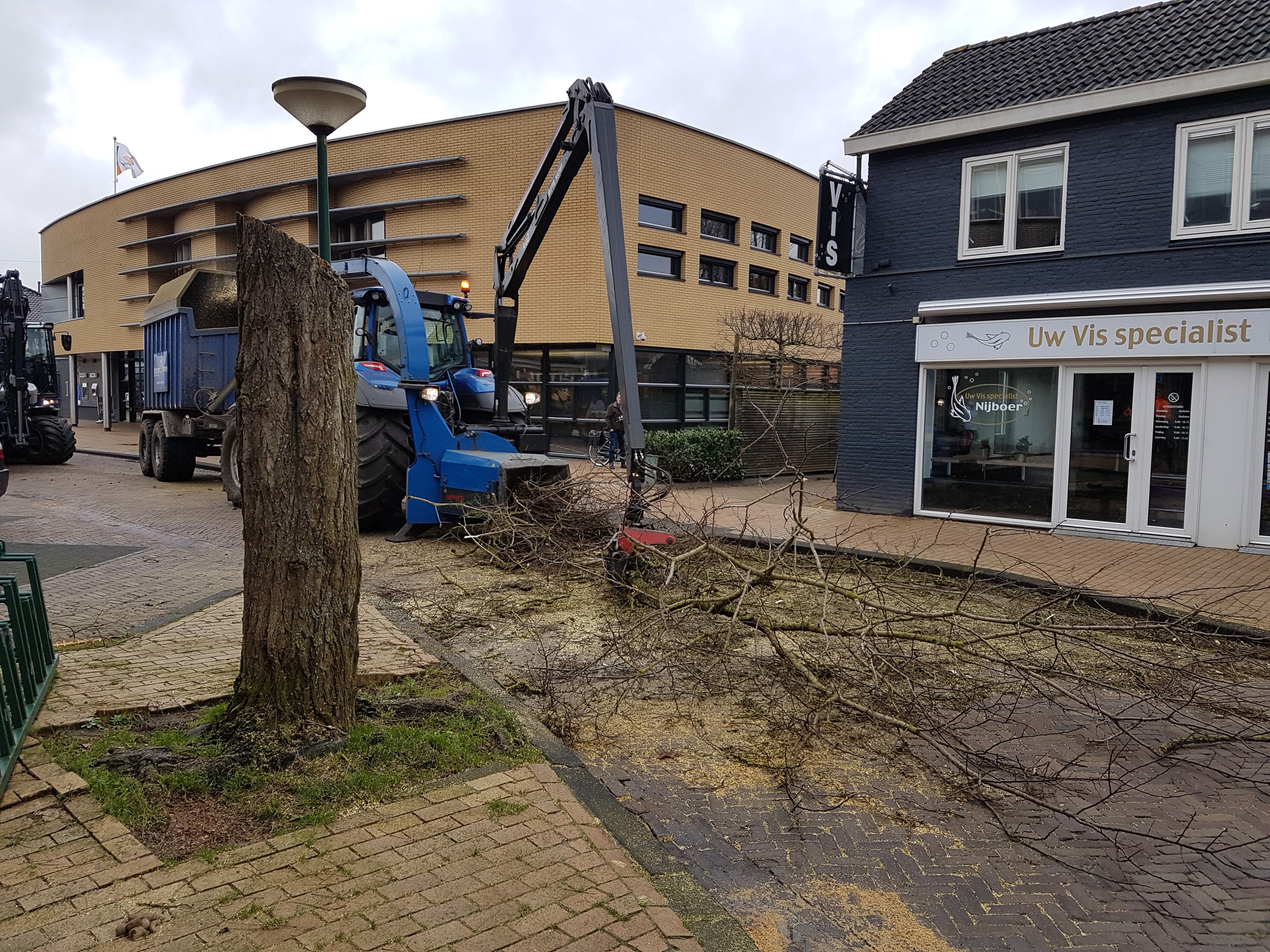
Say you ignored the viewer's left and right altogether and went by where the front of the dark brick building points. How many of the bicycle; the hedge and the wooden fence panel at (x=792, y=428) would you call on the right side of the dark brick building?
3

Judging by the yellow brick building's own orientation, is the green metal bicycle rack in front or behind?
in front

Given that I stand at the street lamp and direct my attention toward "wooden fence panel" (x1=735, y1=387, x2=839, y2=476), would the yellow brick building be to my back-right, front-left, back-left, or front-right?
front-left

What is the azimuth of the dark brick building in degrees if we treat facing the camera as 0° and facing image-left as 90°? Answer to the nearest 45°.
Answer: approximately 45°

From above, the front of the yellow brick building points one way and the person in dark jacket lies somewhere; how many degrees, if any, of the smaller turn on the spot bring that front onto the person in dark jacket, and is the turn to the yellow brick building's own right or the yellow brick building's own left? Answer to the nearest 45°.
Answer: approximately 45° to the yellow brick building's own left

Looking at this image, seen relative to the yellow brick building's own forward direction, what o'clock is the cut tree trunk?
The cut tree trunk is roughly at 11 o'clock from the yellow brick building.

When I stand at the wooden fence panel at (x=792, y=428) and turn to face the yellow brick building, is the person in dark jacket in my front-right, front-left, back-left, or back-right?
front-left

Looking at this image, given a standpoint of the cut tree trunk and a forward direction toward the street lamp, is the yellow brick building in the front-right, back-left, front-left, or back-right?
front-right

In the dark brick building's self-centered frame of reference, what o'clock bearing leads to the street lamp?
The street lamp is roughly at 12 o'clock from the dark brick building.

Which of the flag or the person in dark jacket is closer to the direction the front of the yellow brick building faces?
the person in dark jacket

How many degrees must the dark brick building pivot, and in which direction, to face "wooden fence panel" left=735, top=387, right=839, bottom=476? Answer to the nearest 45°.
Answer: approximately 90° to its right

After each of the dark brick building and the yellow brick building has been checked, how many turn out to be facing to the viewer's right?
0

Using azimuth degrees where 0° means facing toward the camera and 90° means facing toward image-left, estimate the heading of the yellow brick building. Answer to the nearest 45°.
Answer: approximately 45°

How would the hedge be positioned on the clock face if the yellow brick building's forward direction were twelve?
The hedge is roughly at 10 o'clock from the yellow brick building.

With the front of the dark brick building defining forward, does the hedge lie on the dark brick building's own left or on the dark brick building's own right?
on the dark brick building's own right
